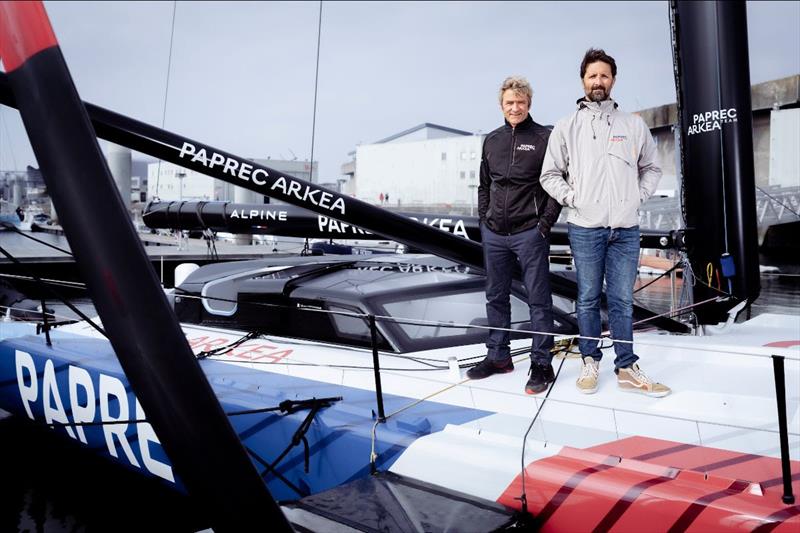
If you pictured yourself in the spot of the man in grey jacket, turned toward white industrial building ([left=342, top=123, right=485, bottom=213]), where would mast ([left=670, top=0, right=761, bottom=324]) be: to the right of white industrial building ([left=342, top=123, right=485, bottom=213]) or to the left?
right

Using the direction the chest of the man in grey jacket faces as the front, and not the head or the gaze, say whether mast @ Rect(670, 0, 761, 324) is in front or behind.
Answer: behind

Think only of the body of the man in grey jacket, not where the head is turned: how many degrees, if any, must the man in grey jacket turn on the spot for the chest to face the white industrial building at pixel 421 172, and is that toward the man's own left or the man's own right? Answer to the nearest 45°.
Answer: approximately 180°

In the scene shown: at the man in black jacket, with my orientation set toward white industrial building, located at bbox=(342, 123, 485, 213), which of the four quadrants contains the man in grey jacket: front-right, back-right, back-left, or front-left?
back-right

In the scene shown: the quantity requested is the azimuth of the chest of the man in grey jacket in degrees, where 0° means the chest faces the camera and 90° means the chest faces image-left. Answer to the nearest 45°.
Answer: approximately 0°
